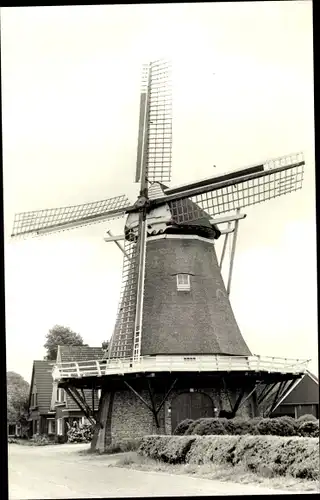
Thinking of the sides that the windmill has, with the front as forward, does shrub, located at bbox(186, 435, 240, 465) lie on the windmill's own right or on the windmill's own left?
on the windmill's own left

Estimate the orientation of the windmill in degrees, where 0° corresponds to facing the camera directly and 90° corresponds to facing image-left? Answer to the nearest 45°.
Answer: approximately 45°

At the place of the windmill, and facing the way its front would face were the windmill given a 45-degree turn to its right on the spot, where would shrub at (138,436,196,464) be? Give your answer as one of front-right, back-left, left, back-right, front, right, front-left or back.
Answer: left

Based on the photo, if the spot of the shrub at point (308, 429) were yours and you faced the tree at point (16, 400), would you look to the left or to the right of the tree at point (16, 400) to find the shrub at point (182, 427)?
left

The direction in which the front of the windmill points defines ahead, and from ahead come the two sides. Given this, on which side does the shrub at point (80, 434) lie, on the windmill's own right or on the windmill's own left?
on the windmill's own right

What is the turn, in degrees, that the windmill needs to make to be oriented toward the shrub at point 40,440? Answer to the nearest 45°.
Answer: approximately 90° to its right

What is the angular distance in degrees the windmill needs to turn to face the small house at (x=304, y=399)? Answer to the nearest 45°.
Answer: approximately 180°

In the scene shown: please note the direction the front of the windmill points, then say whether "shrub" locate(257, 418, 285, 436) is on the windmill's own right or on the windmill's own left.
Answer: on the windmill's own left

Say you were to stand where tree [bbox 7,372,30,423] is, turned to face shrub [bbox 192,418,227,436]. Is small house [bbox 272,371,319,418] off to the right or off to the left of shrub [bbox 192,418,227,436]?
left

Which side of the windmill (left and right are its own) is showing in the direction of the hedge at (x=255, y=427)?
left

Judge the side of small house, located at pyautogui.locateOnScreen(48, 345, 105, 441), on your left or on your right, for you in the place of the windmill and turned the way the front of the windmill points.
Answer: on your right
